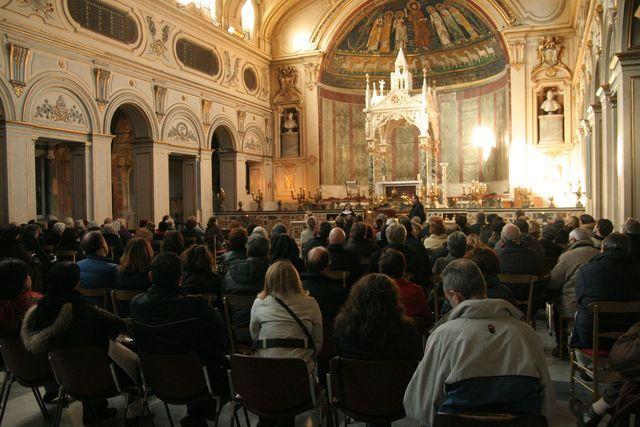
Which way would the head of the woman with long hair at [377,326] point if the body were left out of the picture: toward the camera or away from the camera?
away from the camera

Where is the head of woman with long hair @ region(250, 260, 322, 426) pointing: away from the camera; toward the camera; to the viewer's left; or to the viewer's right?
away from the camera

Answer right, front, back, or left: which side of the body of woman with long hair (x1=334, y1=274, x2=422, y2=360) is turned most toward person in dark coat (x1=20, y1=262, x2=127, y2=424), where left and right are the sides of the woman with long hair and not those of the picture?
left

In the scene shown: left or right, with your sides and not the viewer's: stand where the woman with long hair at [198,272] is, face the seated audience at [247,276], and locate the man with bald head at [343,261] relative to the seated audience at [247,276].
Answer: left

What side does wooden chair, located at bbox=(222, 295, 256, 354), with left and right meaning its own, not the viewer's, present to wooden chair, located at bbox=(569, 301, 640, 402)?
right

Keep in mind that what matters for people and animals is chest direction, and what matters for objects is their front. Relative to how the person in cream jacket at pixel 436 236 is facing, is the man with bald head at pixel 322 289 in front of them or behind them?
behind

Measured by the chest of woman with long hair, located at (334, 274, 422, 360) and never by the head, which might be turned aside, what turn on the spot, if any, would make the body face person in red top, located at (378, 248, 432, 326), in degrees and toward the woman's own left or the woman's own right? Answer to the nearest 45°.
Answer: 0° — they already face them

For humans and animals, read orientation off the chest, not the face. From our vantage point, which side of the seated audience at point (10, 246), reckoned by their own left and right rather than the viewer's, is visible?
back

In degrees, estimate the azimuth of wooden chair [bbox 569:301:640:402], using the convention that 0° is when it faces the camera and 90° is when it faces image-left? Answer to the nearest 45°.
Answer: approximately 135°

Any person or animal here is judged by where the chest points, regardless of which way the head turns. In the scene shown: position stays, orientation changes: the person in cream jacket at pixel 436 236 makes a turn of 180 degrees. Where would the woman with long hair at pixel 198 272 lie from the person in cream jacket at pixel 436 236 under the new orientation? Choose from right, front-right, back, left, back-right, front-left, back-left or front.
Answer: front-right

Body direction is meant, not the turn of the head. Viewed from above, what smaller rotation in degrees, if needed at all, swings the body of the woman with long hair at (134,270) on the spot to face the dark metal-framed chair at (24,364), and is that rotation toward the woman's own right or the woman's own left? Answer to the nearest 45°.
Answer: approximately 135° to the woman's own left

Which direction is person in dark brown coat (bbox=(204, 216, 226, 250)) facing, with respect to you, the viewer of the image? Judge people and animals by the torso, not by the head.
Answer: facing away from the viewer

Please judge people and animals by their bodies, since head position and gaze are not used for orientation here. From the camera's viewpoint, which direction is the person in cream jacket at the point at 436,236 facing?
away from the camera

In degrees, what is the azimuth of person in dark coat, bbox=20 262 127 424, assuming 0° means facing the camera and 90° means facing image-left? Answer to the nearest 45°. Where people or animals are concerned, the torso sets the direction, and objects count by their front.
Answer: approximately 225°
